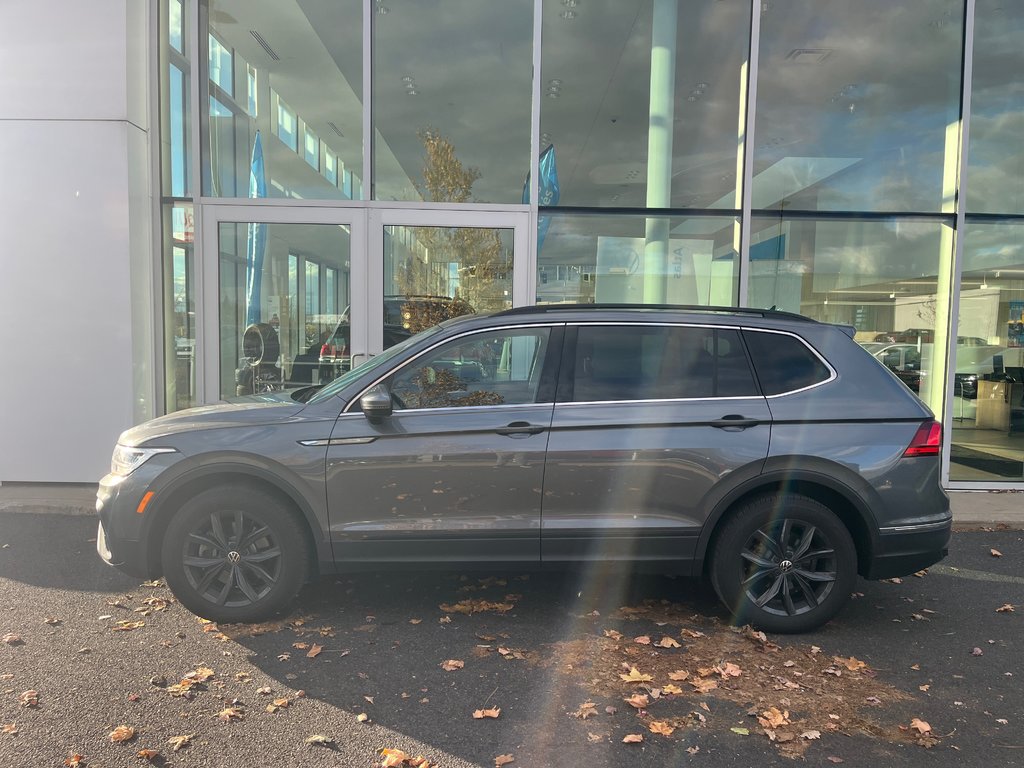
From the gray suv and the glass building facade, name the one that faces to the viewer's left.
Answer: the gray suv

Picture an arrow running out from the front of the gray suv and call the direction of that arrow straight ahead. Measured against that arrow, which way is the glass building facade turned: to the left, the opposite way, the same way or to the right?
to the left

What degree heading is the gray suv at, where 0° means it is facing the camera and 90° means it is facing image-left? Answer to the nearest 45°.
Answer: approximately 90°

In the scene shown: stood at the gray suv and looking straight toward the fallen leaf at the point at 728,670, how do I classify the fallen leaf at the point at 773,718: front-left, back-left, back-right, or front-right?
front-right

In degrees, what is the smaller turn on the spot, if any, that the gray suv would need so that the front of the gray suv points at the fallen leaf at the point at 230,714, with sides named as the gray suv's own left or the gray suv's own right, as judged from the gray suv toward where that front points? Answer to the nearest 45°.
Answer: approximately 45° to the gray suv's own left

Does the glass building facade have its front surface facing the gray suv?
yes

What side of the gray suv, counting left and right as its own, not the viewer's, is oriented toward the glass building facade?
right

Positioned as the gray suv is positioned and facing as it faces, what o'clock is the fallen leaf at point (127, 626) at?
The fallen leaf is roughly at 12 o'clock from the gray suv.

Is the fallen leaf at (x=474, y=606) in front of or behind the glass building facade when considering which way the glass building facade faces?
in front

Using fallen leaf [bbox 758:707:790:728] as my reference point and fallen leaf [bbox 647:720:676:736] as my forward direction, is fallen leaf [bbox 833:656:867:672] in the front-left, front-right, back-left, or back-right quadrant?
back-right

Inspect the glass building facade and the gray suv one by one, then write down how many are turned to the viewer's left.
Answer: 1

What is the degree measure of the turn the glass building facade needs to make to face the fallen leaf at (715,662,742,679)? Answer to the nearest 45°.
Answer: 0° — it already faces it

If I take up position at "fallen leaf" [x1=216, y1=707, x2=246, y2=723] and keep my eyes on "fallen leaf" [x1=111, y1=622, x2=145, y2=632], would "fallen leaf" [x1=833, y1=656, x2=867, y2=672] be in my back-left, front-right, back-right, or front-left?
back-right

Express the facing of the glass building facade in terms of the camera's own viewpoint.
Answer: facing the viewer

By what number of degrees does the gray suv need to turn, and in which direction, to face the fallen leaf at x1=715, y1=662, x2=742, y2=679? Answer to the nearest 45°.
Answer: approximately 135° to its left

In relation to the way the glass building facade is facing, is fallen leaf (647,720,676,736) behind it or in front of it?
in front
